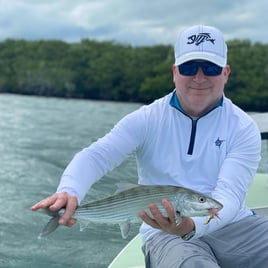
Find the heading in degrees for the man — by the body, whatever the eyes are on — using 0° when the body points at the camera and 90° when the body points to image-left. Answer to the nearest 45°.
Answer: approximately 0°
